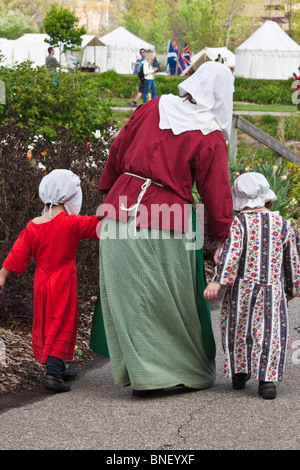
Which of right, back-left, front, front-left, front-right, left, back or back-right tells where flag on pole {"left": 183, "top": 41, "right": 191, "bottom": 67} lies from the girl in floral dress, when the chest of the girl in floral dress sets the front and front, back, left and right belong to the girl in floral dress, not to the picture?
front

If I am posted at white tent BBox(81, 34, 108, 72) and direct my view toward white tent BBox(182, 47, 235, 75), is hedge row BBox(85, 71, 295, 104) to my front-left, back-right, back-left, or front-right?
front-right

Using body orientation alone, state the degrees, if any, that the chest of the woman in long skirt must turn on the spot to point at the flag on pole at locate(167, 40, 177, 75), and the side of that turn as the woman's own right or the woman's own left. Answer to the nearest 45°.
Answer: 0° — they already face it

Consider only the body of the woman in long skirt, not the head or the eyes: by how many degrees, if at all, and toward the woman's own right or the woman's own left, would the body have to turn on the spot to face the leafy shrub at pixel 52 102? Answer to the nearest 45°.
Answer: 0° — they already face it

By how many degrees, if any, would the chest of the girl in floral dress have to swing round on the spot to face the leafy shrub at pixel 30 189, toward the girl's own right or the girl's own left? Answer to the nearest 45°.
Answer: approximately 45° to the girl's own left

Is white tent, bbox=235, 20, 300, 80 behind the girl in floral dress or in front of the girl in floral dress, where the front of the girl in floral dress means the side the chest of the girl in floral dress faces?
in front

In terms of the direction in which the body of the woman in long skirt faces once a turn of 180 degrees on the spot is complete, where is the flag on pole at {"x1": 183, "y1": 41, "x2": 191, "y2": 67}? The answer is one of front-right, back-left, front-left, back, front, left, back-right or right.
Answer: back

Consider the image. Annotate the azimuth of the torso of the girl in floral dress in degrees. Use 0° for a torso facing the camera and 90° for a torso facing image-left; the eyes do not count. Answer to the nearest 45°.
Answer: approximately 180°

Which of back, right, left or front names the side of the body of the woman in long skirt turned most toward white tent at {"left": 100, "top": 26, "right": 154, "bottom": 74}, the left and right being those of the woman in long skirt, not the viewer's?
front

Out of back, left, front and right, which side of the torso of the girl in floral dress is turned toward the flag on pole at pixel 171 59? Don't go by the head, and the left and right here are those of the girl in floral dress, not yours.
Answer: front

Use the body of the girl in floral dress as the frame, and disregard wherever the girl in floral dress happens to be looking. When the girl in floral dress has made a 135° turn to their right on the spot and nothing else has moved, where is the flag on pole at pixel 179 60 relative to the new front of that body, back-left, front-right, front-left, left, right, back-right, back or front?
back-left

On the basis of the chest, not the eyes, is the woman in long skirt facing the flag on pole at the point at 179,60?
yes

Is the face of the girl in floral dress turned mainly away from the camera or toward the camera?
away from the camera

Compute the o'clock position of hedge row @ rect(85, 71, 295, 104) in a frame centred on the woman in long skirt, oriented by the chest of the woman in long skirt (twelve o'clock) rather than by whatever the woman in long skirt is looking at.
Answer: The hedge row is roughly at 12 o'clock from the woman in long skirt.

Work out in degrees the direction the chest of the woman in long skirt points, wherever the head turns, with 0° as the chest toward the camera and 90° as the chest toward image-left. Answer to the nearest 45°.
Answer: approximately 180°

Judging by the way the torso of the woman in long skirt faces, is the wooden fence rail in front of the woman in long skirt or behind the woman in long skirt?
in front

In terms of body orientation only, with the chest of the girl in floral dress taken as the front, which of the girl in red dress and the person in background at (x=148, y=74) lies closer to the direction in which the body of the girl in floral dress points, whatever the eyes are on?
the person in background
